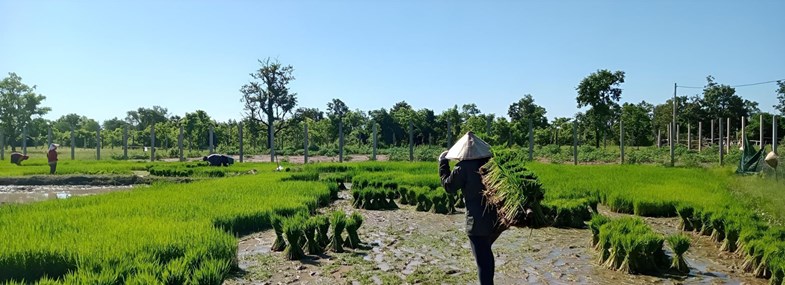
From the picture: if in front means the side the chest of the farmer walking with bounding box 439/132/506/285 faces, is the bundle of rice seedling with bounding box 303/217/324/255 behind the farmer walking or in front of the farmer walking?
in front

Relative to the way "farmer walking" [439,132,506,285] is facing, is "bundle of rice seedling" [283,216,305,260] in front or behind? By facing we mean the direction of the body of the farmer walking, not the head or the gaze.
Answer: in front

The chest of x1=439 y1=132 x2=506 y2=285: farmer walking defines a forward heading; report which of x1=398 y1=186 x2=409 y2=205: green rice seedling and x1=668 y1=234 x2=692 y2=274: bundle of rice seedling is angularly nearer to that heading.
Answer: the green rice seedling

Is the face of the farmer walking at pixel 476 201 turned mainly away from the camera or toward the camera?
away from the camera

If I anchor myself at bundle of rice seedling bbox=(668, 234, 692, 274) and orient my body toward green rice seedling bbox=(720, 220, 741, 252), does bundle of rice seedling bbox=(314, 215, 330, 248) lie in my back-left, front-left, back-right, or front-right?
back-left
